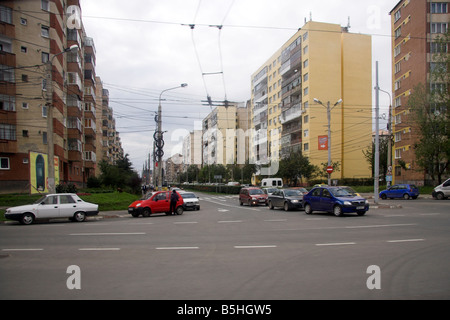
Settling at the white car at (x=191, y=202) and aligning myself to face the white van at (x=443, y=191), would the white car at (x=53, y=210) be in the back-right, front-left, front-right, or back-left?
back-right

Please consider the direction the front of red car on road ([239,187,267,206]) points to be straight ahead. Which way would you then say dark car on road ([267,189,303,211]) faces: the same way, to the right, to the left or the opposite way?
the same way

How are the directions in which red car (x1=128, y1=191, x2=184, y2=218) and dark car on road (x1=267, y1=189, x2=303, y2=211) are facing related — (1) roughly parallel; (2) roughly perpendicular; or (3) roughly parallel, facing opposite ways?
roughly perpendicular

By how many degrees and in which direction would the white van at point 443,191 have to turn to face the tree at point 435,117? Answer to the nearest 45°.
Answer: approximately 90° to its right

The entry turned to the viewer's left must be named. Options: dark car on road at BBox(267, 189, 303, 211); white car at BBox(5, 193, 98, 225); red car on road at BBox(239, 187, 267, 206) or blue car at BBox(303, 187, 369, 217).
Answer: the white car

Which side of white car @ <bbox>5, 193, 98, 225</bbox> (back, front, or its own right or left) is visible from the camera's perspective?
left

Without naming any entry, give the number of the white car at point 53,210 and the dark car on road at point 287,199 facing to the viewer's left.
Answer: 1

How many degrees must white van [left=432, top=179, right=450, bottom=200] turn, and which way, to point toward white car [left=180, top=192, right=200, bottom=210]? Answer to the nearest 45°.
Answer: approximately 45° to its left

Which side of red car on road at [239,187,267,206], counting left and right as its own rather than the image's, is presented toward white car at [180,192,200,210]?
right

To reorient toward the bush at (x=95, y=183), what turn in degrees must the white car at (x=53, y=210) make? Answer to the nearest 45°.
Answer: approximately 90° to its right

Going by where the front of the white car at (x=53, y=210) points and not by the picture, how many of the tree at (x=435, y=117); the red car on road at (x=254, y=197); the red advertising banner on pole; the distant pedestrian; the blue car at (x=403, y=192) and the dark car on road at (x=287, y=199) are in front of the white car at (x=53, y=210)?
0

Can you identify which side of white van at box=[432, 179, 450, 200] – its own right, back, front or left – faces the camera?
left

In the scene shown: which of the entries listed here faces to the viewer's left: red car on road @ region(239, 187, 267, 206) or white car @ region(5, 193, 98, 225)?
the white car
